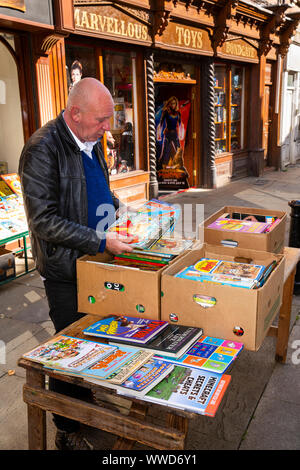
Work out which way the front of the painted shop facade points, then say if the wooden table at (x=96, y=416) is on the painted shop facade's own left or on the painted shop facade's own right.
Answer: on the painted shop facade's own right

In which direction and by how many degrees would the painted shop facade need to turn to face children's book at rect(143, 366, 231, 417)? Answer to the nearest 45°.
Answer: approximately 45° to its right

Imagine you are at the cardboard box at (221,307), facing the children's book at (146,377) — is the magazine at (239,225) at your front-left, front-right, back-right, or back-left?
back-right

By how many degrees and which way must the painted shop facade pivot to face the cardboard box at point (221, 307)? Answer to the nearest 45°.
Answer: approximately 45° to its right

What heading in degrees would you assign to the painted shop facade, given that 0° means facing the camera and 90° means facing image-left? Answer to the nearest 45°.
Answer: approximately 315°

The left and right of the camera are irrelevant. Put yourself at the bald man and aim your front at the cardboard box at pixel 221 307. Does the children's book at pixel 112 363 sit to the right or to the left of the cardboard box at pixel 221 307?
right

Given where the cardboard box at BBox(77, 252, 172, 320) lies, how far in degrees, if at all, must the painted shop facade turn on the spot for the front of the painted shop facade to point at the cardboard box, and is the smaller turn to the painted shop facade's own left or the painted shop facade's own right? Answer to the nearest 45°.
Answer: approximately 45° to the painted shop facade's own right
